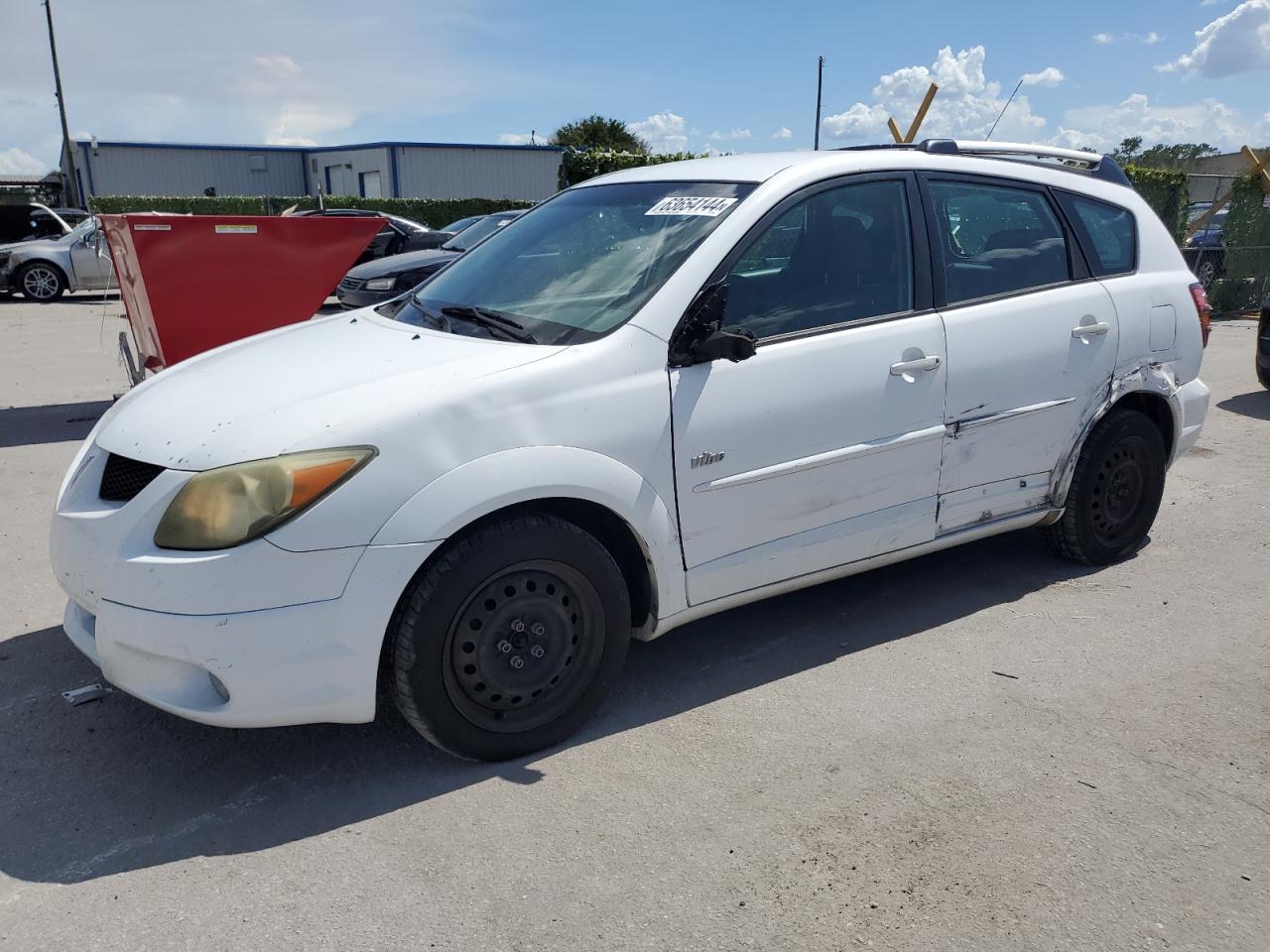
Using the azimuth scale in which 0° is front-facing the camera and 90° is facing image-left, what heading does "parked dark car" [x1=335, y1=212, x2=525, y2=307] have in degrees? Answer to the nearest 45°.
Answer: approximately 45°

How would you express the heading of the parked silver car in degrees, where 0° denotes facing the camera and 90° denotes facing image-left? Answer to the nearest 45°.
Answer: approximately 90°

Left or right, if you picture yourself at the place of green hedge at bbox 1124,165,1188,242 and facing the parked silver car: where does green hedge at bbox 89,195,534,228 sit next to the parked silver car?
right

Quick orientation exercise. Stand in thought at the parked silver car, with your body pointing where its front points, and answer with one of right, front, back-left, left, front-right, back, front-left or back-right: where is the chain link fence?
back-left

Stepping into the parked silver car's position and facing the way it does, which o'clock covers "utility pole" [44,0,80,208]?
The utility pole is roughly at 3 o'clock from the parked silver car.

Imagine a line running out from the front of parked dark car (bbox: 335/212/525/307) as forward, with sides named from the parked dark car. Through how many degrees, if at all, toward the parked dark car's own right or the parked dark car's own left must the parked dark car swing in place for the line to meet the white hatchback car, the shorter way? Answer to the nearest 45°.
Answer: approximately 45° to the parked dark car's own left

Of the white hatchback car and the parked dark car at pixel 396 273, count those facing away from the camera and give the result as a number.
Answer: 0
